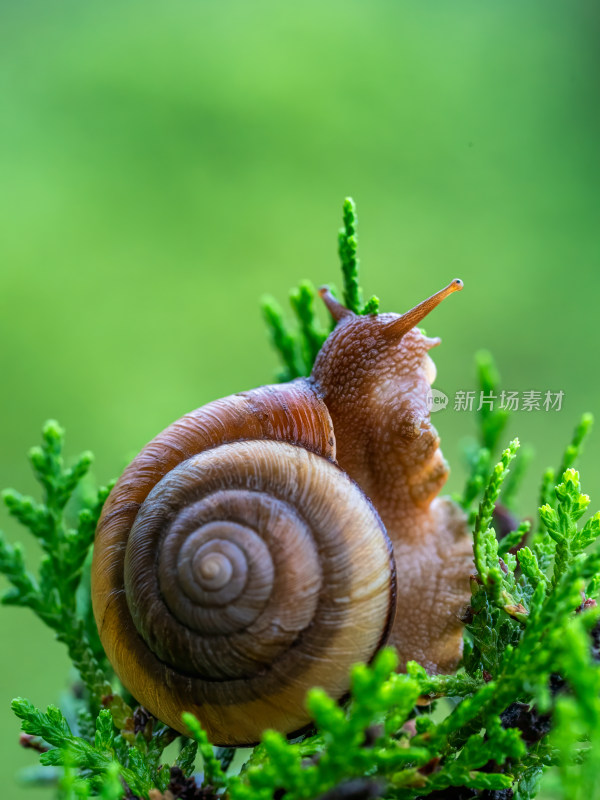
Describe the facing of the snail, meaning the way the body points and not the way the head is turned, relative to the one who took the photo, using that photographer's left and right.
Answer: facing to the right of the viewer
